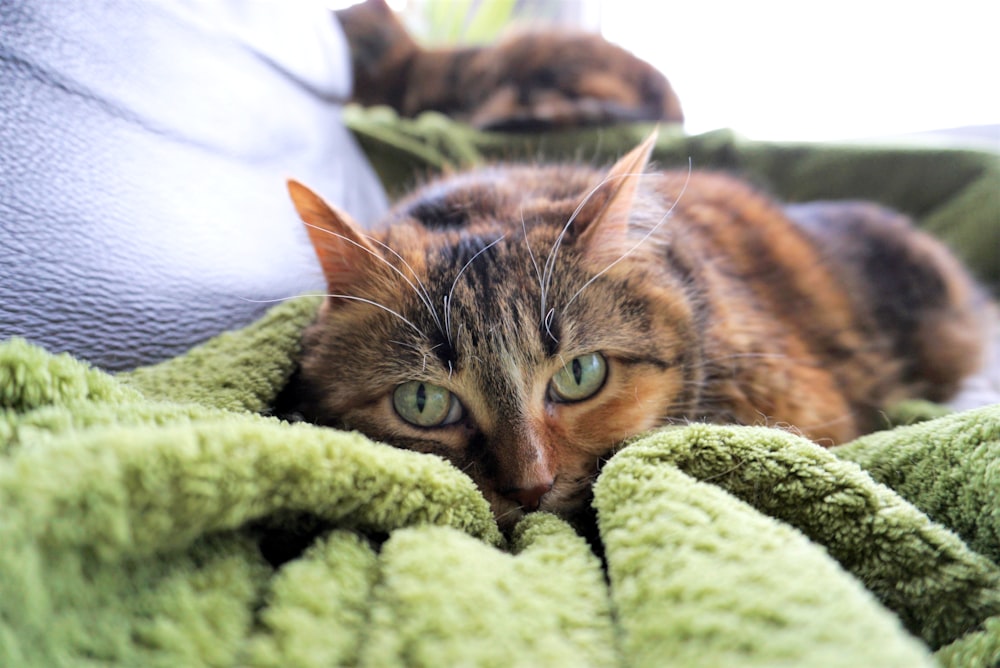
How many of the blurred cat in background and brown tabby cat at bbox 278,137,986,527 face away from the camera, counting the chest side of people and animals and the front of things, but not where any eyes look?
0

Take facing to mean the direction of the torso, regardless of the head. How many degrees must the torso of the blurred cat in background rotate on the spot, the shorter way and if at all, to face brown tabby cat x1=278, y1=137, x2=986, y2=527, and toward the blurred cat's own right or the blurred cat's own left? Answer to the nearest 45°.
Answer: approximately 90° to the blurred cat's own left

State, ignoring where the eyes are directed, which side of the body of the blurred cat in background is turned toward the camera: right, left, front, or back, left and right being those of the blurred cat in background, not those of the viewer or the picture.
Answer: left

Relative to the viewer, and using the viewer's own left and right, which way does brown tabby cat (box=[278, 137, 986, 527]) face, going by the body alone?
facing the viewer and to the left of the viewer

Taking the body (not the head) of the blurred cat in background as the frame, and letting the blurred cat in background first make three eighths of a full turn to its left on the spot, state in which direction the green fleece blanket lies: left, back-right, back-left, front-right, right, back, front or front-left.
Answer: front-right

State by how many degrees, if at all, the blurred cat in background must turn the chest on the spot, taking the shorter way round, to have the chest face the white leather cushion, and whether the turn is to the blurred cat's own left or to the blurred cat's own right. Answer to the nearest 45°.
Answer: approximately 90° to the blurred cat's own left
